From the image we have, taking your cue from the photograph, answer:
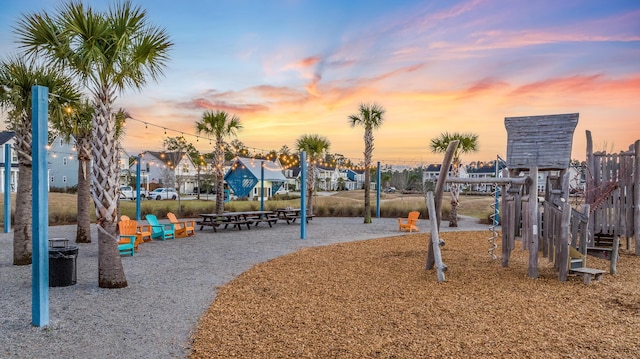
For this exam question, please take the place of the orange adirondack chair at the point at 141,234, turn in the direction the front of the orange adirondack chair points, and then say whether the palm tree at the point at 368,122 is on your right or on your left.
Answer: on your left

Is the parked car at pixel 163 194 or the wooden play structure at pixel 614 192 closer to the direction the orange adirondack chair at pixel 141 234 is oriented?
the wooden play structure

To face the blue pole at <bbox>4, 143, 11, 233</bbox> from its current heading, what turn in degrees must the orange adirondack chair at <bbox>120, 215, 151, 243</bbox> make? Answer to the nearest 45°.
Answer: approximately 180°

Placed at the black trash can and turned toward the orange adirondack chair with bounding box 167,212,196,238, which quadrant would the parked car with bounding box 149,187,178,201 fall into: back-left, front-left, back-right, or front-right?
front-left

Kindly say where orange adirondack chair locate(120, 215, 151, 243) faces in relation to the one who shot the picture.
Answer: facing the viewer and to the right of the viewer

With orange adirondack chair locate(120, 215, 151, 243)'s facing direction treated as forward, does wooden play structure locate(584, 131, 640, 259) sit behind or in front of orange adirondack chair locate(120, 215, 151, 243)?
in front

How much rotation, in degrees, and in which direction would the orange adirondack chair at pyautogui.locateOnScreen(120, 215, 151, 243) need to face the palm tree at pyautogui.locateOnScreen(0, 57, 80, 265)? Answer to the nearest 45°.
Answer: approximately 90° to its right

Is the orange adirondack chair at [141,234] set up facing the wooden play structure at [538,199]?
yes

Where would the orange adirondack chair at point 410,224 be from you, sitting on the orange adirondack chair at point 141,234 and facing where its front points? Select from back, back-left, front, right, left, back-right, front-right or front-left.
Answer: front-left

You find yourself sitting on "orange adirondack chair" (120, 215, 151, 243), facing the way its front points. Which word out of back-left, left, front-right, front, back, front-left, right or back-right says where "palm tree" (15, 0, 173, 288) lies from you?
front-right

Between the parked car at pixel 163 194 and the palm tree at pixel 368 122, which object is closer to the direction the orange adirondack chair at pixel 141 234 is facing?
the palm tree

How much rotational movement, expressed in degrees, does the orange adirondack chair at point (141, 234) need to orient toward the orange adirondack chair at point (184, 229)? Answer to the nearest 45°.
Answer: approximately 90° to its left

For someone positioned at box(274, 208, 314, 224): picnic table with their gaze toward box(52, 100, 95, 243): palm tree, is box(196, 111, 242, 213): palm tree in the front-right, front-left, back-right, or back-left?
front-right

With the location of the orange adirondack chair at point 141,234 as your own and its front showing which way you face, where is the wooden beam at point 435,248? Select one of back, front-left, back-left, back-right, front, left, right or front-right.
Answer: front

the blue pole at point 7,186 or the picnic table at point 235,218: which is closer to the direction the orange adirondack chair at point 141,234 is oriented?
the picnic table
